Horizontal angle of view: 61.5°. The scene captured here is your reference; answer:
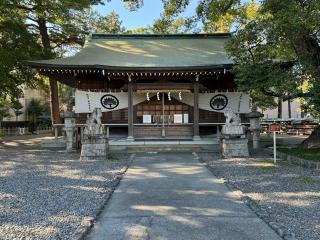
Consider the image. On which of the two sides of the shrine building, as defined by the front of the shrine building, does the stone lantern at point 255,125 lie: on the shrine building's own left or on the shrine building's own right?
on the shrine building's own left

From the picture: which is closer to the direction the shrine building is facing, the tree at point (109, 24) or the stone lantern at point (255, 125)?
the stone lantern

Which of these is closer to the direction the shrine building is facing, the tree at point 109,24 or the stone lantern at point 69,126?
the stone lantern

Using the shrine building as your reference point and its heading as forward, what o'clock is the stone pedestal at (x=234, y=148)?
The stone pedestal is roughly at 11 o'clock from the shrine building.

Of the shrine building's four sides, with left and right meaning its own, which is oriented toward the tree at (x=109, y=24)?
back

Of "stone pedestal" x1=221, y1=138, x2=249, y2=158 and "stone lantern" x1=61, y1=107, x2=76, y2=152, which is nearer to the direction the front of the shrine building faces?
the stone pedestal

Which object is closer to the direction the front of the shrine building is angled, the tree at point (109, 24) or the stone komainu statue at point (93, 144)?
the stone komainu statue

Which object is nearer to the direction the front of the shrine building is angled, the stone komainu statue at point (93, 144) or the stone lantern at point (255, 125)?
the stone komainu statue

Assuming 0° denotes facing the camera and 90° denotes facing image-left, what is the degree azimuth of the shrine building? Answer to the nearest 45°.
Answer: approximately 0°

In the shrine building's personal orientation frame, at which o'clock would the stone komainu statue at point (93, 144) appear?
The stone komainu statue is roughly at 1 o'clock from the shrine building.
